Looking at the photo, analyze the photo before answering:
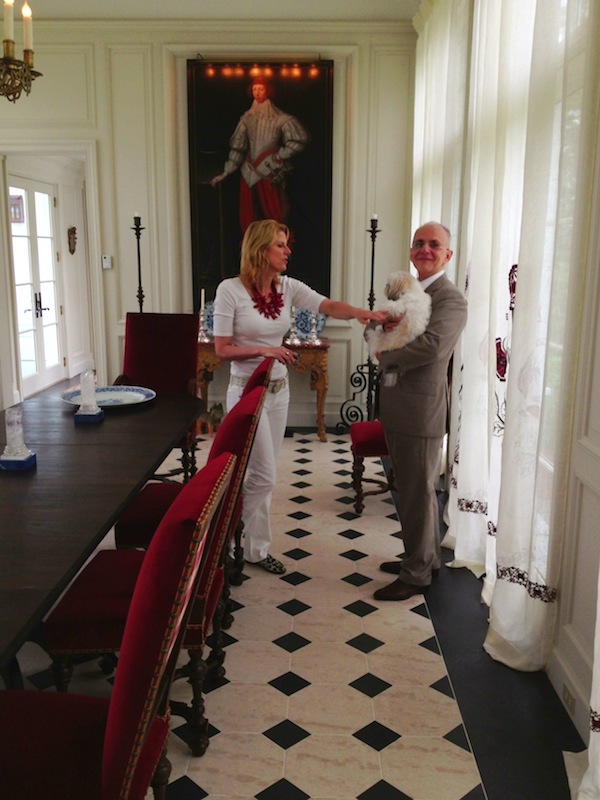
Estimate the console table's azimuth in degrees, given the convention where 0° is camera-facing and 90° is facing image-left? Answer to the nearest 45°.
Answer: approximately 0°

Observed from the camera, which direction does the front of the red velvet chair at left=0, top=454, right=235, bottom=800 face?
facing to the left of the viewer

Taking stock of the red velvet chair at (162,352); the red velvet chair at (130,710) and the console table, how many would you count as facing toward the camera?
2

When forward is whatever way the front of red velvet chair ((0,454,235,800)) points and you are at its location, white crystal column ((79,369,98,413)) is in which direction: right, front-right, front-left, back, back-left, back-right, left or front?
right

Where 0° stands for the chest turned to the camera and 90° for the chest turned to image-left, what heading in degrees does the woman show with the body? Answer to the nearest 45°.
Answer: approximately 315°

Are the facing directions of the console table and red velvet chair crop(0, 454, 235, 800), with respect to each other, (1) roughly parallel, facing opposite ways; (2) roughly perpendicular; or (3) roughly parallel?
roughly perpendicular

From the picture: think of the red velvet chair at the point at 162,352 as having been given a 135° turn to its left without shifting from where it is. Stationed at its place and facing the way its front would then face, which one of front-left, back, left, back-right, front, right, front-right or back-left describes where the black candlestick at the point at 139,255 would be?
front-left

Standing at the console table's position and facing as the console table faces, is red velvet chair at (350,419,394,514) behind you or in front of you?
in front

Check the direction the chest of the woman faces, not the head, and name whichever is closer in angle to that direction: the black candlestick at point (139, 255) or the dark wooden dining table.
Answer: the dark wooden dining table

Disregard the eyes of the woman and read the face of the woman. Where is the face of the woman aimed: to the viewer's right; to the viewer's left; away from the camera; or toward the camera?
to the viewer's right

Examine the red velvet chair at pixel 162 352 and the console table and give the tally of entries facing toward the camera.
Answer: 2
